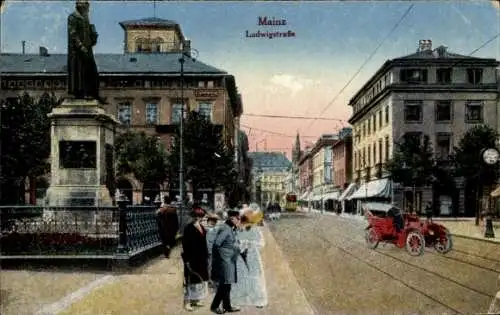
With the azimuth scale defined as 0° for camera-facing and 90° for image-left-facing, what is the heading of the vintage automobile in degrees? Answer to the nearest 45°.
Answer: approximately 315°

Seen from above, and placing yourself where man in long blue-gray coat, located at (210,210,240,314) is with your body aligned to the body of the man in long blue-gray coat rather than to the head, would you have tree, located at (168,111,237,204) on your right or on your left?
on your left

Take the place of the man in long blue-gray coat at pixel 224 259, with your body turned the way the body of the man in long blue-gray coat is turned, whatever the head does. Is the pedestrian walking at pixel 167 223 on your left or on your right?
on your left

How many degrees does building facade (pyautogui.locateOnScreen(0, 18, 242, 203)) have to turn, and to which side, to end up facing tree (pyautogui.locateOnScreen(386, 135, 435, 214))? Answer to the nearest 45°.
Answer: approximately 90° to its left

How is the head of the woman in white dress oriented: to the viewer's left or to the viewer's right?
to the viewer's left

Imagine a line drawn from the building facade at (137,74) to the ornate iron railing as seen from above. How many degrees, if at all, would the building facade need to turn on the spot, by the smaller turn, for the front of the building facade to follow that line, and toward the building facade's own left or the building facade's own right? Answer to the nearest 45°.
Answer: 0° — it already faces it

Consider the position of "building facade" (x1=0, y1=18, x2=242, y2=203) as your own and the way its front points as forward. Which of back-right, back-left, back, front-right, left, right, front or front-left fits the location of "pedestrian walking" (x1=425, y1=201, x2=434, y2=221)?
left

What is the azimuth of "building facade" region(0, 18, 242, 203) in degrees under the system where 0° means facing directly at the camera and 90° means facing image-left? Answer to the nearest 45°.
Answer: approximately 0°

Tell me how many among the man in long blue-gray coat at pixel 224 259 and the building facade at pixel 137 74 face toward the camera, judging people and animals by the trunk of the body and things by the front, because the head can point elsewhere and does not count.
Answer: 1
